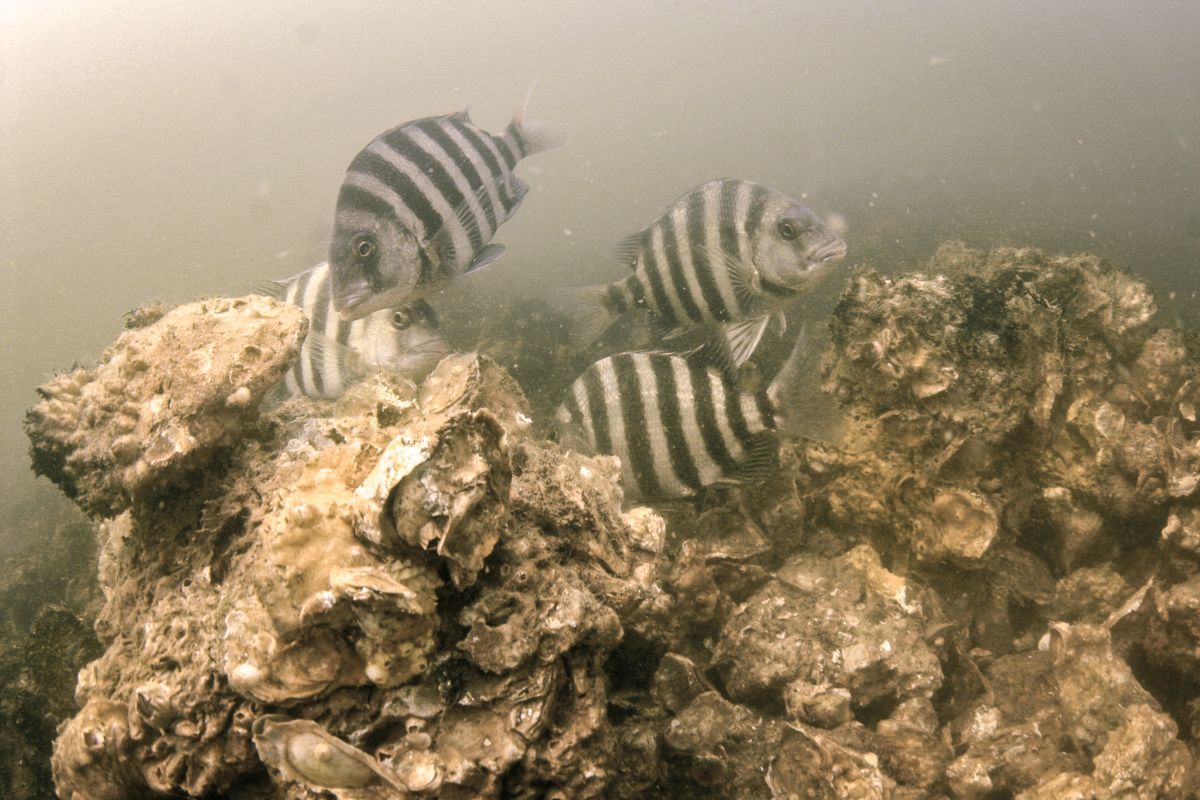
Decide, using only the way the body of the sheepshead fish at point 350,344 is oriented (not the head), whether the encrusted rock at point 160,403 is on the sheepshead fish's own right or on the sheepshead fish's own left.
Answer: on the sheepshead fish's own right

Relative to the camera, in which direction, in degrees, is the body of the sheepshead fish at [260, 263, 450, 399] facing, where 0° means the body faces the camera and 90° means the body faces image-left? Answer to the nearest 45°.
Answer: approximately 270°

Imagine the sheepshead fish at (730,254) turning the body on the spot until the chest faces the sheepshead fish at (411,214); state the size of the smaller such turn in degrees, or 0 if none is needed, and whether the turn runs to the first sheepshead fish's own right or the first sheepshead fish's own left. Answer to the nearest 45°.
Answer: approximately 135° to the first sheepshead fish's own right

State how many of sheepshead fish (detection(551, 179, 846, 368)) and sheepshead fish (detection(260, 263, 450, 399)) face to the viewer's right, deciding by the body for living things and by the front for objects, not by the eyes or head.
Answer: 2

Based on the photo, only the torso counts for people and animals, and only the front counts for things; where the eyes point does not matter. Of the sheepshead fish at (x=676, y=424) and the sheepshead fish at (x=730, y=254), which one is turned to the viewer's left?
the sheepshead fish at (x=676, y=424)

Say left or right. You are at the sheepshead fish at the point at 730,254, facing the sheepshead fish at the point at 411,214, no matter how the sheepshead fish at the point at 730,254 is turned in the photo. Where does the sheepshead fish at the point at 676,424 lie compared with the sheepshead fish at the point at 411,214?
left

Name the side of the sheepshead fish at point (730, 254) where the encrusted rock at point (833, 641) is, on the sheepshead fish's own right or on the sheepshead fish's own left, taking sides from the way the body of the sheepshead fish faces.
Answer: on the sheepshead fish's own right

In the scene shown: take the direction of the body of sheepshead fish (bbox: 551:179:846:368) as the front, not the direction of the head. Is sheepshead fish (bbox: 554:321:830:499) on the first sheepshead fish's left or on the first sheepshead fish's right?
on the first sheepshead fish's right

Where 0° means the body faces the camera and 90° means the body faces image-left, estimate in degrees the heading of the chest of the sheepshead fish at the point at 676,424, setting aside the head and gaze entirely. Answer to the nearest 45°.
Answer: approximately 90°

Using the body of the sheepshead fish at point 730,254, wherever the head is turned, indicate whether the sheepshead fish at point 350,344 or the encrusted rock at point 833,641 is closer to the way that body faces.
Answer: the encrusted rock

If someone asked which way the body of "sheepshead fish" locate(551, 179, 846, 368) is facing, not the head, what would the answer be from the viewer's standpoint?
to the viewer's right
